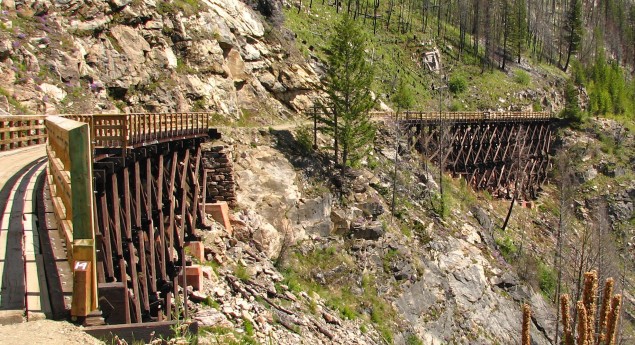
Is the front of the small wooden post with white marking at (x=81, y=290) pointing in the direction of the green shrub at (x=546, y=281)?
no

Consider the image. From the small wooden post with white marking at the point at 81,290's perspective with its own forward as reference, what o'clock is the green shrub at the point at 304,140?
The green shrub is roughly at 7 o'clock from the small wooden post with white marking.

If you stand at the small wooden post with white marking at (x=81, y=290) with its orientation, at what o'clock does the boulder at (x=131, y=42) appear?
The boulder is roughly at 6 o'clock from the small wooden post with white marking.

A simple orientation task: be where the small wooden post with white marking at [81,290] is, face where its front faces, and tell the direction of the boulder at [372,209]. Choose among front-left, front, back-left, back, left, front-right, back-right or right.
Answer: back-left

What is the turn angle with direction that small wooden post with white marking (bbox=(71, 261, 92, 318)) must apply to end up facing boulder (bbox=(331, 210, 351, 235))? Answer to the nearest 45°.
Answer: approximately 135° to its left

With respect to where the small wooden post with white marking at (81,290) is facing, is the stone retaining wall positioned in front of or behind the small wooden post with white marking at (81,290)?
behind

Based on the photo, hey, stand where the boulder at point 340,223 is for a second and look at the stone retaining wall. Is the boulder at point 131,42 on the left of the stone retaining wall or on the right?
right

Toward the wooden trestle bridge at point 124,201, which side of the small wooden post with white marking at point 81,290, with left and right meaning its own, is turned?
back

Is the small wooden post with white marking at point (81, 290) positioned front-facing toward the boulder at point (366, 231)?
no

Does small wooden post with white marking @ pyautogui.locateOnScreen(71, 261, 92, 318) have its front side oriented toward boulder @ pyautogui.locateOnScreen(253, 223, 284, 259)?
no

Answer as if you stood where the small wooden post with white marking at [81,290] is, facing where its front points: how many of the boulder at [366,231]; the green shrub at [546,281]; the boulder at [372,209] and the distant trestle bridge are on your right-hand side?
0

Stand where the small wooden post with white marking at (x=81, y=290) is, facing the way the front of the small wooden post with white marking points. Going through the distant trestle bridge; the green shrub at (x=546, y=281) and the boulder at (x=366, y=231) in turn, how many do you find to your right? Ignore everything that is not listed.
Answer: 0

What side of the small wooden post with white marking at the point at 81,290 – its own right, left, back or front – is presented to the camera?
front
